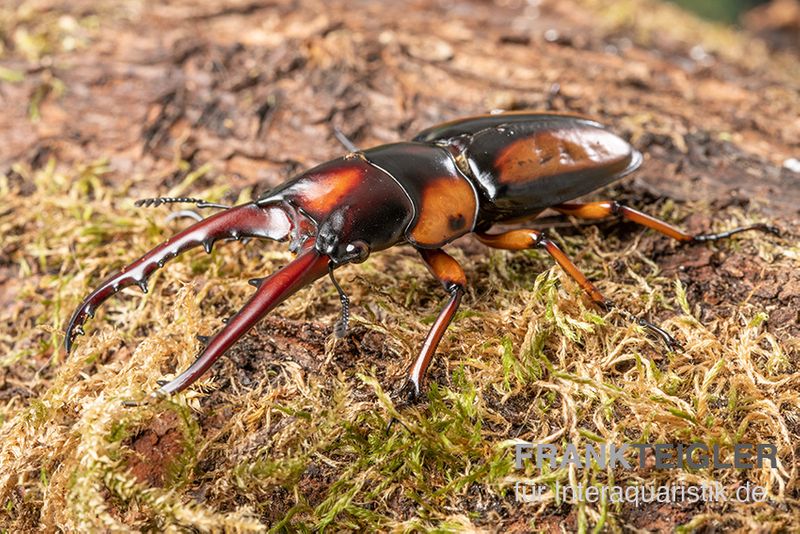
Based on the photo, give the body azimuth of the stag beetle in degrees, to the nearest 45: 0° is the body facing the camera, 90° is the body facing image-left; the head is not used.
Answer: approximately 45°
